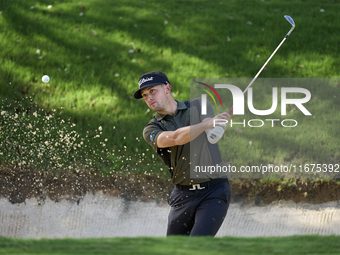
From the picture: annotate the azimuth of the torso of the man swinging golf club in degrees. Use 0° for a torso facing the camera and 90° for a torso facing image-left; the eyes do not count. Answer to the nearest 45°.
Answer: approximately 0°
